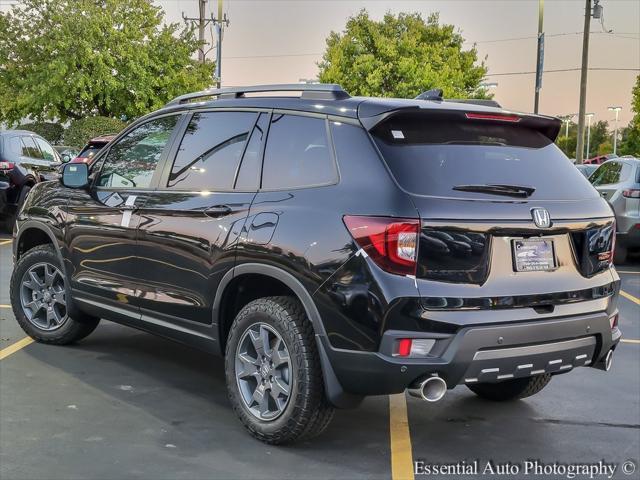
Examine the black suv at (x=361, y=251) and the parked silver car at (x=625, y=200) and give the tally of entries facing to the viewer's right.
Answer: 0

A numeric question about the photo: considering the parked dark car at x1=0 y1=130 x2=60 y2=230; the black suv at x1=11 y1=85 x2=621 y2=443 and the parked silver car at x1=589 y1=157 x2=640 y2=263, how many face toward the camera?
0

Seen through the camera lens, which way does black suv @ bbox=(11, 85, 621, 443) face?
facing away from the viewer and to the left of the viewer

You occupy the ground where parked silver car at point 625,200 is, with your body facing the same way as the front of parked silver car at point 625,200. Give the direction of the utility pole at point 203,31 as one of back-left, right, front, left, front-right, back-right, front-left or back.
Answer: front

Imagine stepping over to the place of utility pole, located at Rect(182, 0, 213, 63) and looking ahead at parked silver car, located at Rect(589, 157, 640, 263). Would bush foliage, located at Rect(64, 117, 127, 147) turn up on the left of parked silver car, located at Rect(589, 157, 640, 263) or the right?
right

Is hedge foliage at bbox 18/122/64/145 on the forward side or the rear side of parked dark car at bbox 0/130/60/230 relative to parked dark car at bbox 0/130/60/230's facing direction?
on the forward side

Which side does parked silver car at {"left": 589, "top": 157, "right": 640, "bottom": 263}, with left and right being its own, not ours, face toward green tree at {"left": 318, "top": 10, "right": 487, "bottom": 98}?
front

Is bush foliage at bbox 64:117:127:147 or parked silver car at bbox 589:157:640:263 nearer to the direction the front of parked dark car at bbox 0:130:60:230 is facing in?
the bush foliage

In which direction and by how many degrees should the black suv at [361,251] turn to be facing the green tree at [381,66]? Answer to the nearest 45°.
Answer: approximately 45° to its right

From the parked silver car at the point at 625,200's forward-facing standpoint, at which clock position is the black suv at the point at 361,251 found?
The black suv is roughly at 8 o'clock from the parked silver car.

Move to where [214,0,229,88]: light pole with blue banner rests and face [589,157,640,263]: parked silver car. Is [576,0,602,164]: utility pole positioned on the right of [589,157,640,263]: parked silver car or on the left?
left

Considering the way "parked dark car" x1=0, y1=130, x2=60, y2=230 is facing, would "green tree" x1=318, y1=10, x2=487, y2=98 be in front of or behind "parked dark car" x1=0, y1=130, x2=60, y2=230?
in front

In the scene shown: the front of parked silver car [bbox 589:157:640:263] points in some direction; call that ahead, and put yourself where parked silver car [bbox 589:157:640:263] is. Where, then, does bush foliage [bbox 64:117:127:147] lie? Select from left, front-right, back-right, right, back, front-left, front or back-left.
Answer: front

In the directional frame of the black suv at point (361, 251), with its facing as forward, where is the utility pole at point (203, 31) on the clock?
The utility pole is roughly at 1 o'clock from the black suv.

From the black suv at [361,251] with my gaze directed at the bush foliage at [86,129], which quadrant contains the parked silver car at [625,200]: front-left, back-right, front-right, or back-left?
front-right

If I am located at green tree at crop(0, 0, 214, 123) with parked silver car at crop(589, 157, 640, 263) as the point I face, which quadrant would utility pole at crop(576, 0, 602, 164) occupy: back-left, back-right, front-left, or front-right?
front-left

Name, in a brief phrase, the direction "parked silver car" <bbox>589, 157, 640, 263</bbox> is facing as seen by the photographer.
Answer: facing away from the viewer and to the left of the viewer
